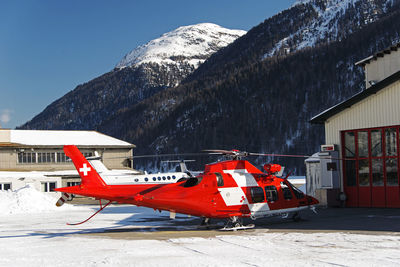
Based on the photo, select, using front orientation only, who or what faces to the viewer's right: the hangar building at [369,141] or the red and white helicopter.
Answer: the red and white helicopter

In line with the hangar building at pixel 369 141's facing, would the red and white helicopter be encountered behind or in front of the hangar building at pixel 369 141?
in front

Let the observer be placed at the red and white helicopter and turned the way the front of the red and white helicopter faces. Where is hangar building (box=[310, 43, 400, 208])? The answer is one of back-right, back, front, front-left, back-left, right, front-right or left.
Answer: front-left

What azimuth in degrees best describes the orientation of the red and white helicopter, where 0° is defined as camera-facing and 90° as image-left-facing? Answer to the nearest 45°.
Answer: approximately 270°

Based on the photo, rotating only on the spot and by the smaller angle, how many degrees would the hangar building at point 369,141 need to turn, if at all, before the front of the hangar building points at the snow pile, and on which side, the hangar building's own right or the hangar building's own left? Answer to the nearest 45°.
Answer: approximately 90° to the hangar building's own right

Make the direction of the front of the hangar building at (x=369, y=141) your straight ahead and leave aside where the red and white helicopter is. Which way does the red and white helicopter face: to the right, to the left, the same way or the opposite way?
to the left

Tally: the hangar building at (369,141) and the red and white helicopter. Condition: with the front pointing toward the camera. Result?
1

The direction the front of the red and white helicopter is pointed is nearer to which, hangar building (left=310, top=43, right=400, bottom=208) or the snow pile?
the hangar building

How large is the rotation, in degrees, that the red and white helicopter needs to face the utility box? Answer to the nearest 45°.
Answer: approximately 45° to its left

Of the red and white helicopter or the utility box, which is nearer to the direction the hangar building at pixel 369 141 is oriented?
the red and white helicopter
